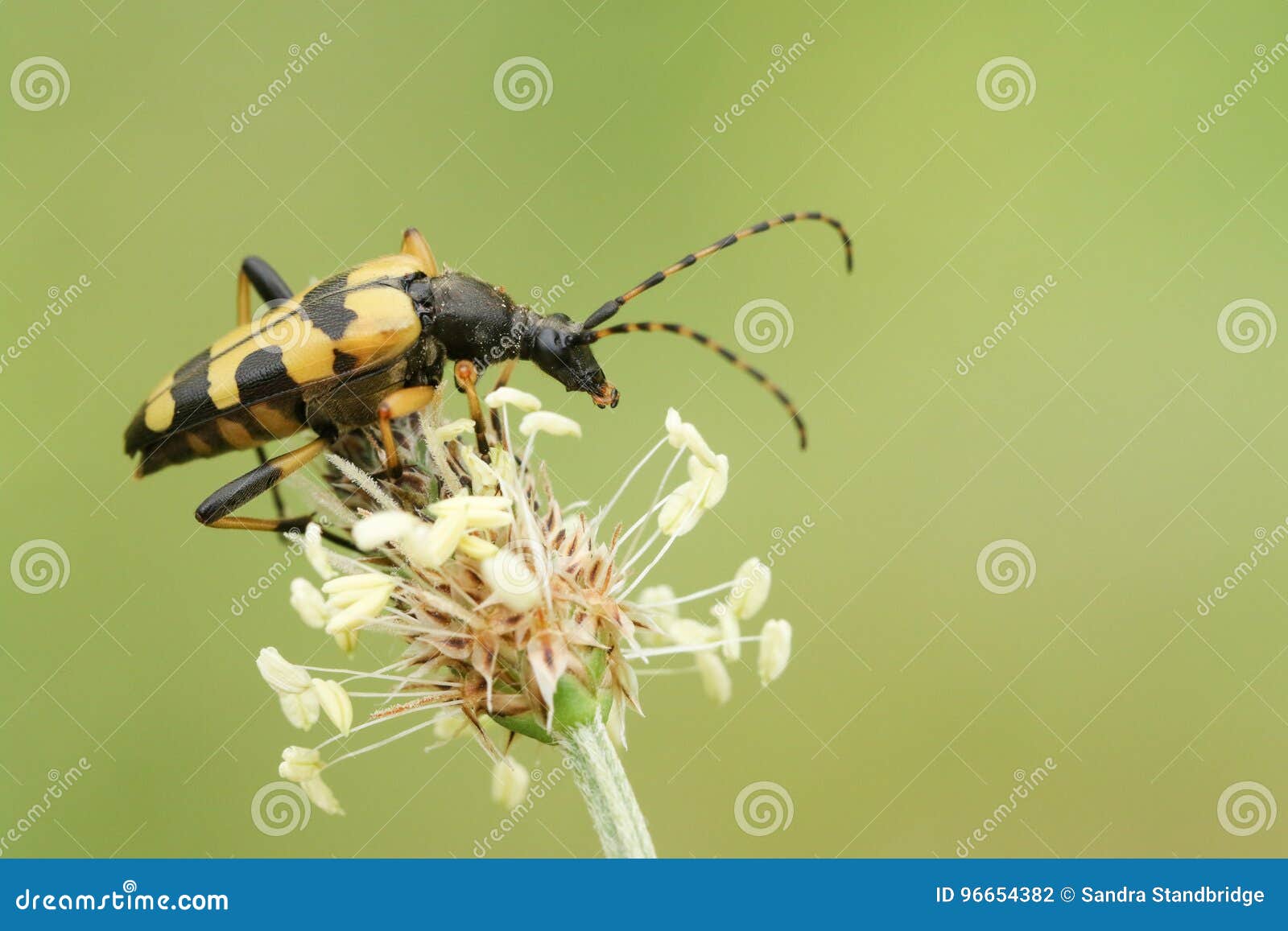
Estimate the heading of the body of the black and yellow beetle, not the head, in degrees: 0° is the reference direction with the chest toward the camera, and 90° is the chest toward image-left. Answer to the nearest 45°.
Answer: approximately 270°
